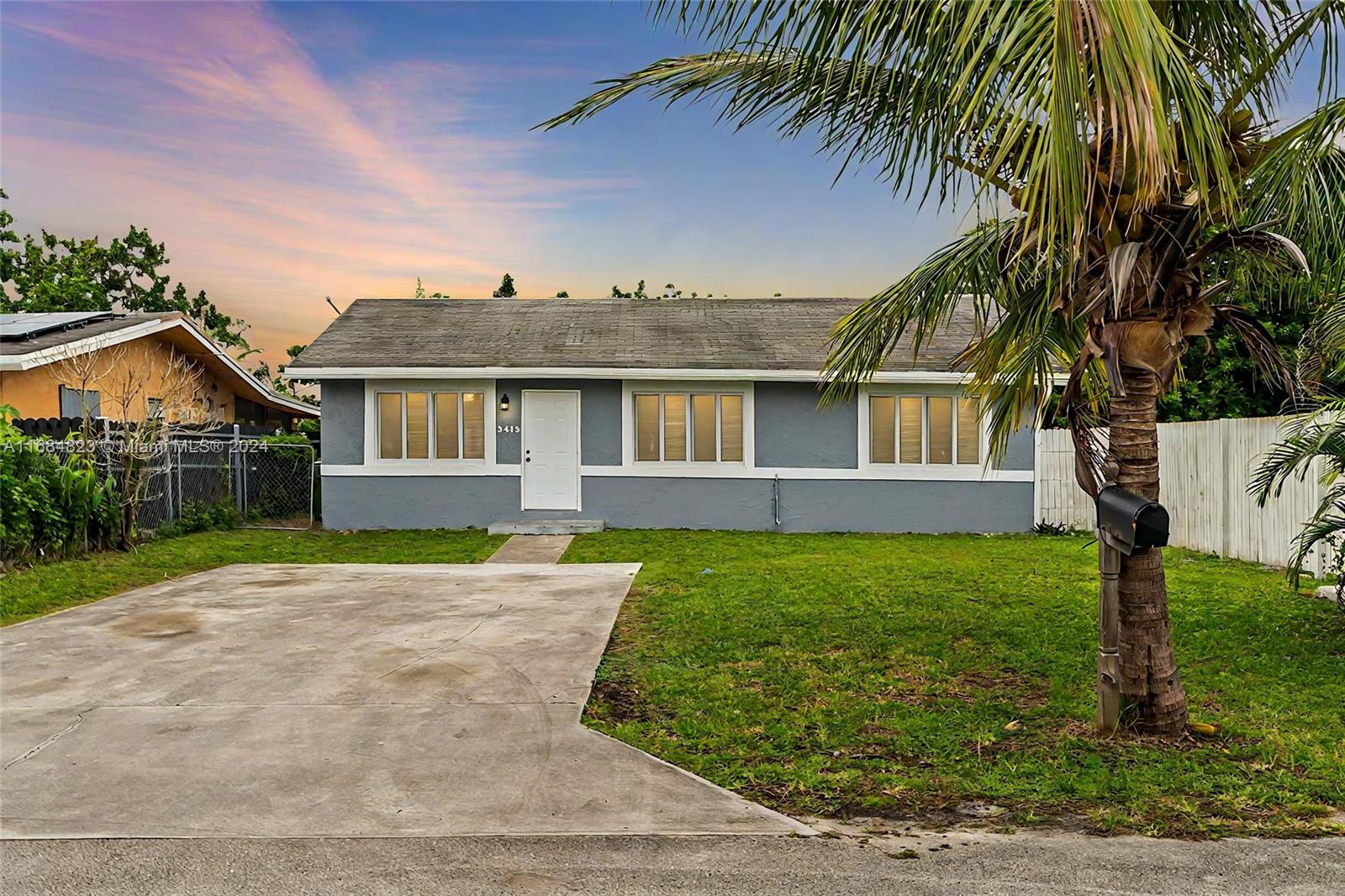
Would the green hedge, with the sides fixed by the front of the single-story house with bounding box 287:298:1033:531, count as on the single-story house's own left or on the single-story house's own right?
on the single-story house's own right

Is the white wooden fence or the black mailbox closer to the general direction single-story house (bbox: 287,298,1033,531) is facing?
the black mailbox

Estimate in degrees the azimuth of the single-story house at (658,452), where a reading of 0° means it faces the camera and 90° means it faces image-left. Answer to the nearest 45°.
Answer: approximately 0°

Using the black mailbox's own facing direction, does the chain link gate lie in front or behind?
behind

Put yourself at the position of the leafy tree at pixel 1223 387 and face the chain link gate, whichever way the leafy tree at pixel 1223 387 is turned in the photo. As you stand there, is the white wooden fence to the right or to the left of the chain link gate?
left

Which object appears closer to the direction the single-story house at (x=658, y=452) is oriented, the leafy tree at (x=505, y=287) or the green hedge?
the green hedge

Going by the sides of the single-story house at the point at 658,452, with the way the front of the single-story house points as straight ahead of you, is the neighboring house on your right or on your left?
on your right

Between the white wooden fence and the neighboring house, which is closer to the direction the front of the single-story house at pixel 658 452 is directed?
the white wooden fence

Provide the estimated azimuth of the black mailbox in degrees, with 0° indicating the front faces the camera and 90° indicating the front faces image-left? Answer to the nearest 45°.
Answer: approximately 315°

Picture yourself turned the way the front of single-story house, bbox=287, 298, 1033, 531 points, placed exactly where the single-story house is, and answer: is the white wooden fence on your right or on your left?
on your left
